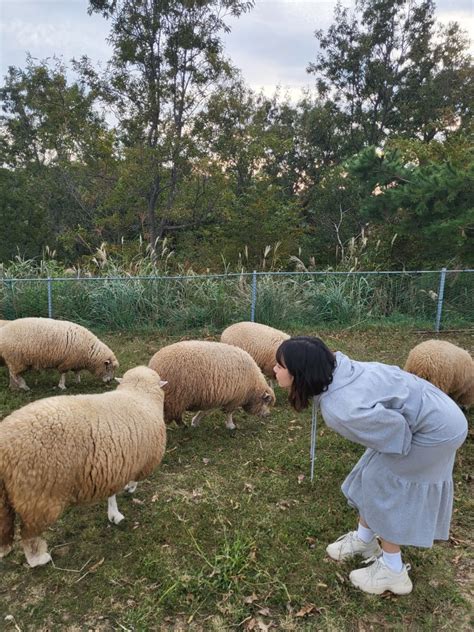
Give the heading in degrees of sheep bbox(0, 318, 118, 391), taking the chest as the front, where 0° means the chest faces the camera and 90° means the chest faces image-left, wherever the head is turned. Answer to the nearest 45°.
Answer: approximately 270°

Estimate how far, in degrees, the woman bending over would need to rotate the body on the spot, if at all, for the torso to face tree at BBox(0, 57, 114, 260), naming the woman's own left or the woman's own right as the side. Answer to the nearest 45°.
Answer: approximately 45° to the woman's own right

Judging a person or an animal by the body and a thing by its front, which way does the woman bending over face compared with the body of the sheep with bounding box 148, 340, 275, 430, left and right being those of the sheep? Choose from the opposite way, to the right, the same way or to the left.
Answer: the opposite way

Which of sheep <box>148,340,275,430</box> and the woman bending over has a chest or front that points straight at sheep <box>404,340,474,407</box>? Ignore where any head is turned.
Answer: sheep <box>148,340,275,430</box>

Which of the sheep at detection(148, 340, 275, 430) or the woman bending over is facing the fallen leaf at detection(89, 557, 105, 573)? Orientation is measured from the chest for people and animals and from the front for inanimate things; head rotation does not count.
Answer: the woman bending over

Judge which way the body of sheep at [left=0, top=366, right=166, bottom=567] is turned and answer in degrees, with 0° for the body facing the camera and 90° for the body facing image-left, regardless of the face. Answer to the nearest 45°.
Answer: approximately 225°

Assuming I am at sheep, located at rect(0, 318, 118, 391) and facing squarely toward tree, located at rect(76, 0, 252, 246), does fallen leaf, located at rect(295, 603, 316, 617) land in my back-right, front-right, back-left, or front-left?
back-right

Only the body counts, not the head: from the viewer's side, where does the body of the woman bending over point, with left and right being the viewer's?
facing to the left of the viewer

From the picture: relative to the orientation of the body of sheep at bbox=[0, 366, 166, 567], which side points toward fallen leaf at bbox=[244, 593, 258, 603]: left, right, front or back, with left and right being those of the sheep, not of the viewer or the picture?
right

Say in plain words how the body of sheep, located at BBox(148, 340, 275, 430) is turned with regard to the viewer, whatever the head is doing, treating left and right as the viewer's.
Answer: facing to the right of the viewer

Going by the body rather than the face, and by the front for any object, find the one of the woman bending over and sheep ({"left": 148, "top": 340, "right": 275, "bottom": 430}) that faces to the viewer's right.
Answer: the sheep

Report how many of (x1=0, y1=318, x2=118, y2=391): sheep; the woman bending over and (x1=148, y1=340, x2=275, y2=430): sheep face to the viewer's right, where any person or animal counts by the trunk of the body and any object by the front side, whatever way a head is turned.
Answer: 2
